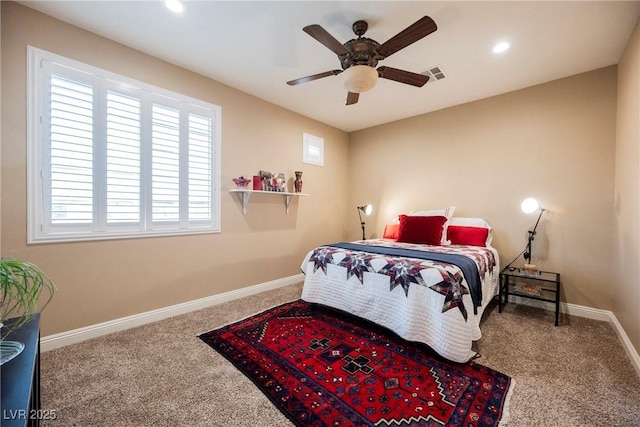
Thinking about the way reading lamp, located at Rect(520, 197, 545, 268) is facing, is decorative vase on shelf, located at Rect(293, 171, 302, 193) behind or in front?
in front

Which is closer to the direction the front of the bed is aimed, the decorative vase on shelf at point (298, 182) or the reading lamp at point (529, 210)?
the decorative vase on shelf

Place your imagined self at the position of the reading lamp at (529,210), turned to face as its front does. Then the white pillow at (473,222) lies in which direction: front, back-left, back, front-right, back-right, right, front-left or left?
front-right

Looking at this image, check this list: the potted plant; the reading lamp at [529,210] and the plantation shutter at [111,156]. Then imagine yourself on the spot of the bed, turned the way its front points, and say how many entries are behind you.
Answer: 1

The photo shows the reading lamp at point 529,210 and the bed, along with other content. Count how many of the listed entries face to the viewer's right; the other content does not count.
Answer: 0

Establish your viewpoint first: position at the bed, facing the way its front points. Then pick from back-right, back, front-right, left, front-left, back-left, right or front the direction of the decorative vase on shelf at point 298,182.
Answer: right

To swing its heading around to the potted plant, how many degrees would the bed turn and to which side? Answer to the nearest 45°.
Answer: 0° — it already faces it

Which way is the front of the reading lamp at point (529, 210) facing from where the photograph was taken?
facing the viewer and to the left of the viewer

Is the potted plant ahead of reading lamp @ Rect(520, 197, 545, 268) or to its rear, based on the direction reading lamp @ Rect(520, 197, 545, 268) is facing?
ahead

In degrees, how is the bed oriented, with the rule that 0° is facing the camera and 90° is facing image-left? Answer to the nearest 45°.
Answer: approximately 45°

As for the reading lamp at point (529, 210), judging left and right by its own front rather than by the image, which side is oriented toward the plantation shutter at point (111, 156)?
front

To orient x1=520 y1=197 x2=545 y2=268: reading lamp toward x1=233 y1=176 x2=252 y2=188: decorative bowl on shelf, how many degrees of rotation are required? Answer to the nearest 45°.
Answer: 0° — it already faces it

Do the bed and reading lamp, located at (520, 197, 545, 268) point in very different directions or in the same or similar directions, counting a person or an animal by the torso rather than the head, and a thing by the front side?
same or similar directions

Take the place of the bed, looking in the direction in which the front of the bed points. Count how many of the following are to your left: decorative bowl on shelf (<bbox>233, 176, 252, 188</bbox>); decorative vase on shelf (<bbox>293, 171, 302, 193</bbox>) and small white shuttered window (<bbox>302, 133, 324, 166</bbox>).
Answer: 0
